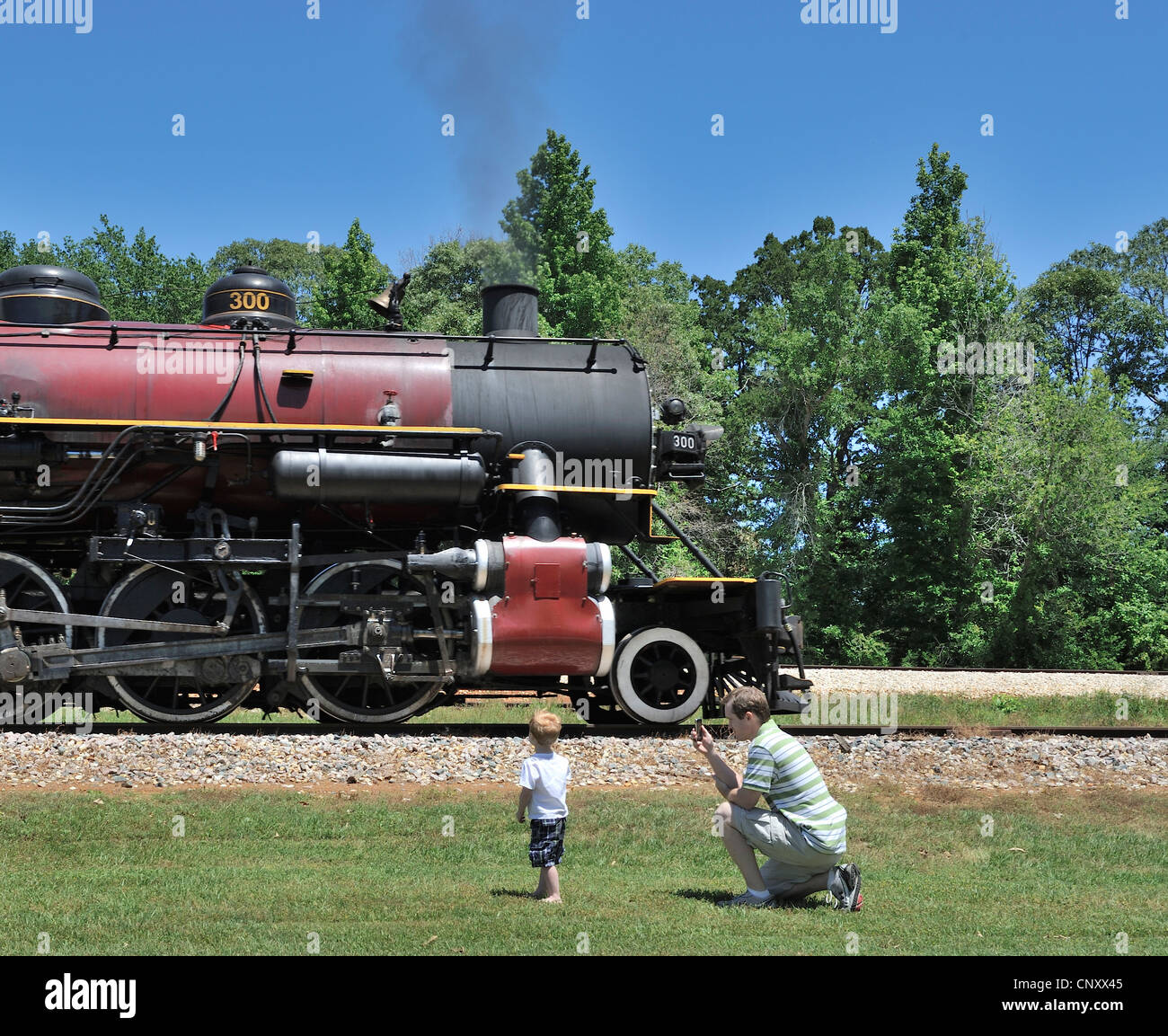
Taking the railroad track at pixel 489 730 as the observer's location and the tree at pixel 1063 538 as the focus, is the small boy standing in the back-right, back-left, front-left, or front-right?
back-right

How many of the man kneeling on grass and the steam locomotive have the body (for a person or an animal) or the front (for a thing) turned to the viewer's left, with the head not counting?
1

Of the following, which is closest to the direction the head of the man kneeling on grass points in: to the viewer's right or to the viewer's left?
to the viewer's left

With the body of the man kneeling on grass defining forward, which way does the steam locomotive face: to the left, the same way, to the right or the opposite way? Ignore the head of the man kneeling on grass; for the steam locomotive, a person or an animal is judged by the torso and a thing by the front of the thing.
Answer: the opposite way

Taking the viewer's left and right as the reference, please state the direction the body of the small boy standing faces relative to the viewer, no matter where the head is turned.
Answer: facing away from the viewer and to the left of the viewer

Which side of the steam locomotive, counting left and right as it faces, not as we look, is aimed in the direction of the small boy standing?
right

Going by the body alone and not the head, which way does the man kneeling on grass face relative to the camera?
to the viewer's left

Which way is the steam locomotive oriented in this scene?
to the viewer's right
